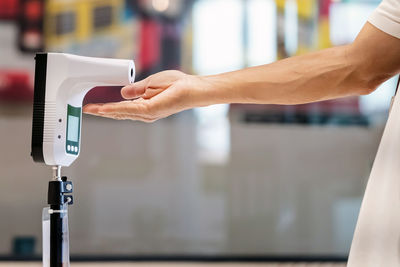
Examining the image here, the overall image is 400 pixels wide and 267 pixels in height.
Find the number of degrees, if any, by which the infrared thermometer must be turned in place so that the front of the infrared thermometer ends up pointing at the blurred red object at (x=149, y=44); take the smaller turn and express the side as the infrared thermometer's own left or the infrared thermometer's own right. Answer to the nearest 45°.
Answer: approximately 90° to the infrared thermometer's own left

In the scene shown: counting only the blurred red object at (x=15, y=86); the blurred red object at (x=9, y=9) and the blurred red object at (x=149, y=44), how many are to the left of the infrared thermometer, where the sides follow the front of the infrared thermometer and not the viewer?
3

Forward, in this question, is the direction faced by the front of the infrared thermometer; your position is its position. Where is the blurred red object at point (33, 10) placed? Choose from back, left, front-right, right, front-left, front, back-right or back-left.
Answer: left

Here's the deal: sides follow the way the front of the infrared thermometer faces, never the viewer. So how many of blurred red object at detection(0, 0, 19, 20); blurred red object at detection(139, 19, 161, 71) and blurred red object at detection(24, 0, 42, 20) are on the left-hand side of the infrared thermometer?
3

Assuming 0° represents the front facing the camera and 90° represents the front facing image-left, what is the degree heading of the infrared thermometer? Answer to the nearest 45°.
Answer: approximately 270°

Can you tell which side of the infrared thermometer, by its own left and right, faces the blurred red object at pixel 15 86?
left

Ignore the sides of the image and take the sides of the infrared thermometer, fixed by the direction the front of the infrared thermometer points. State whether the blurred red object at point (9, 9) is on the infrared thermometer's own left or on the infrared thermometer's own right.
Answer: on the infrared thermometer's own left
